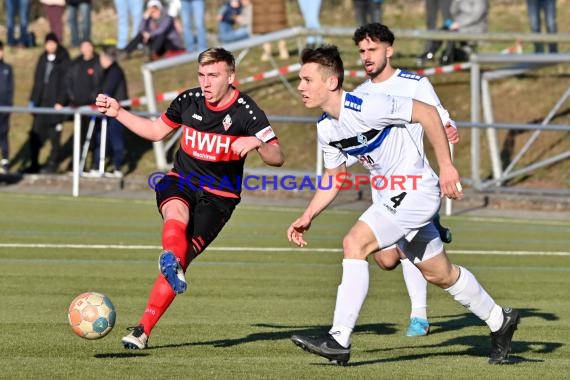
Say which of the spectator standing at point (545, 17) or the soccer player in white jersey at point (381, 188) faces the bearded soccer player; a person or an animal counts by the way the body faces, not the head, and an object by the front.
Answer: the spectator standing

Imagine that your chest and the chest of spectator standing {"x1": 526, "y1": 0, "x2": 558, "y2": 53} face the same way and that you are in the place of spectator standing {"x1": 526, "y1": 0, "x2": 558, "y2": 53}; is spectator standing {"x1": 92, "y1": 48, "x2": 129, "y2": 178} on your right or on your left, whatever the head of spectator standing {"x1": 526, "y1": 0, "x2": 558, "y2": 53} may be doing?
on your right

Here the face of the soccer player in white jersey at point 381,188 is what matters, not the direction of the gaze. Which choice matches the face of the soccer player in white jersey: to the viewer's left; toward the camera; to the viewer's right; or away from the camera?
to the viewer's left

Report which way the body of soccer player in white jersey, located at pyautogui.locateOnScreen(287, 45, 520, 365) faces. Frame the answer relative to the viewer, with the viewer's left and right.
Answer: facing the viewer and to the left of the viewer

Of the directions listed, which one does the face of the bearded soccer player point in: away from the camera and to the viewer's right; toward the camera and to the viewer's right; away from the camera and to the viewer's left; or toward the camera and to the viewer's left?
toward the camera and to the viewer's left

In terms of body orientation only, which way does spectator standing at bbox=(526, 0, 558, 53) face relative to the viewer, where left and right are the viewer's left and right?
facing the viewer

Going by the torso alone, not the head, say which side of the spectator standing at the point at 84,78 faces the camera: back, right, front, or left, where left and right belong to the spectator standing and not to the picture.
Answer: front

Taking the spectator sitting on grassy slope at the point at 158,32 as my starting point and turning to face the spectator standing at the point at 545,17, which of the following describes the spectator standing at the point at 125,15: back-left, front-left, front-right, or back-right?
back-left

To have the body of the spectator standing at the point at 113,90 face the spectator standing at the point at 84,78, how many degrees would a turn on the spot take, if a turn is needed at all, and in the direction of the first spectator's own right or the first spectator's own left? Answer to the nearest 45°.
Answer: approximately 90° to the first spectator's own right
